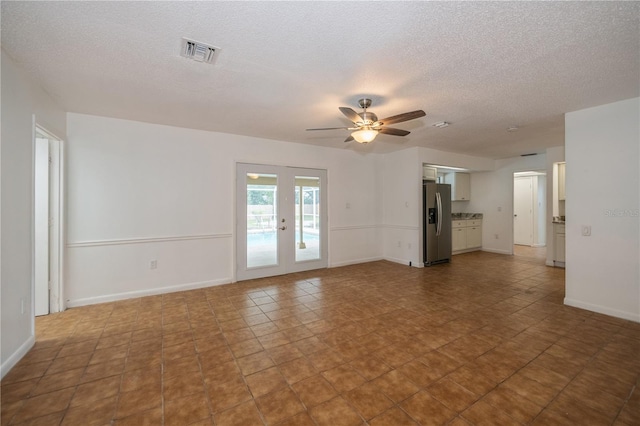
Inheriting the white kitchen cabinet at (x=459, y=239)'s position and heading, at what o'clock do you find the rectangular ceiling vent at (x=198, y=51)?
The rectangular ceiling vent is roughly at 2 o'clock from the white kitchen cabinet.

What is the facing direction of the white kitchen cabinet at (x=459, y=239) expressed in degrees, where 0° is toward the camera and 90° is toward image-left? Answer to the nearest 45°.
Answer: approximately 315°

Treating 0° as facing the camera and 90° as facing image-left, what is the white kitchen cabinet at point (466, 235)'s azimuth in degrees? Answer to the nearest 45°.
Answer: approximately 315°

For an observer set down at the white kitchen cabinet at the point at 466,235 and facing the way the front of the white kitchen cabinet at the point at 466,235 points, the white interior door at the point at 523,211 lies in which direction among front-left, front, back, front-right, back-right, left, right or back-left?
left

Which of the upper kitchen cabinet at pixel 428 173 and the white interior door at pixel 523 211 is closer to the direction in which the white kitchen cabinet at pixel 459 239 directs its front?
the upper kitchen cabinet

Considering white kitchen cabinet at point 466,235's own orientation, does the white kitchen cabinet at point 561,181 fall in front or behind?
in front

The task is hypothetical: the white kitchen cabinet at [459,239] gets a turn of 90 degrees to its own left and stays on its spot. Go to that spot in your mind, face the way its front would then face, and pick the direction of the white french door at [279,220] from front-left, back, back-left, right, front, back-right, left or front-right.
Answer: back

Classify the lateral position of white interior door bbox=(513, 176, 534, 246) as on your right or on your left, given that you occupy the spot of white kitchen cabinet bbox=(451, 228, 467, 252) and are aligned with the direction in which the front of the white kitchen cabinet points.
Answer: on your left

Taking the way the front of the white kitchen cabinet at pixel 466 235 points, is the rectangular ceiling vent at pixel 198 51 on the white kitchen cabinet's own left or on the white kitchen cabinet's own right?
on the white kitchen cabinet's own right

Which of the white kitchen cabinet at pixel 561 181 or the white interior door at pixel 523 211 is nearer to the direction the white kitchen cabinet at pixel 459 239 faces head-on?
the white kitchen cabinet

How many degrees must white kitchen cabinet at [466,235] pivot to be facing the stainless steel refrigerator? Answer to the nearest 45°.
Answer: approximately 45° to its right
